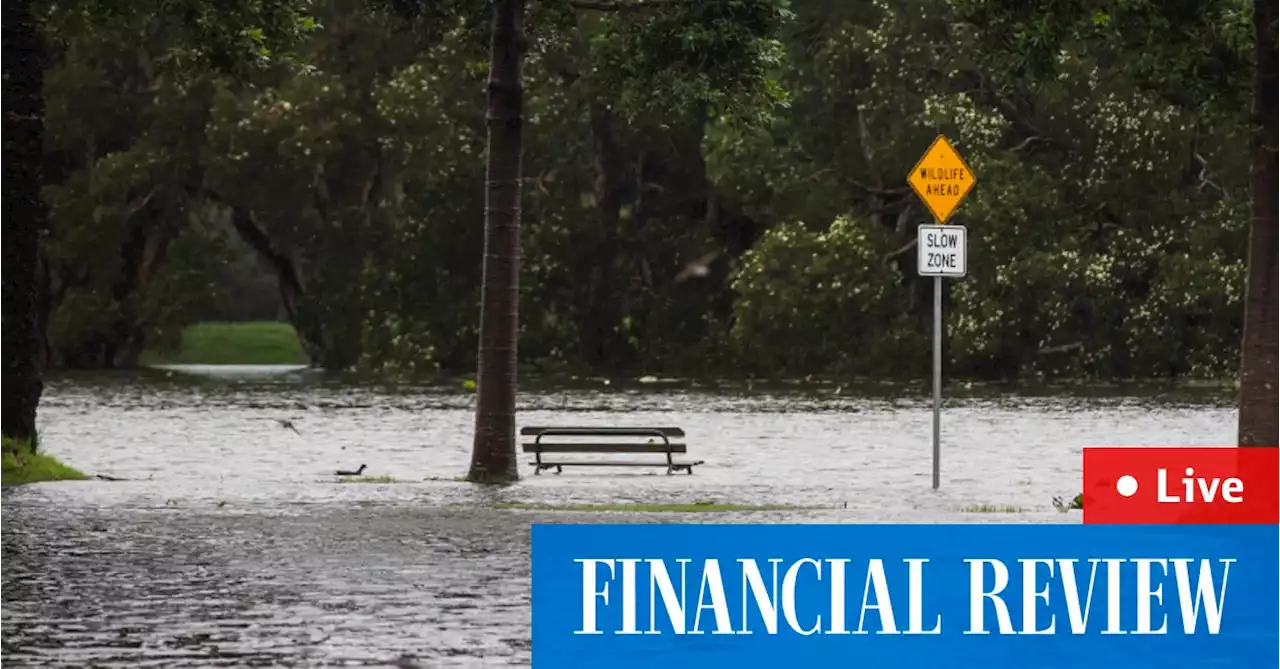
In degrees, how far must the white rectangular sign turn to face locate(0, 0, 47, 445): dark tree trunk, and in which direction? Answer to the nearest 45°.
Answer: approximately 90° to its right

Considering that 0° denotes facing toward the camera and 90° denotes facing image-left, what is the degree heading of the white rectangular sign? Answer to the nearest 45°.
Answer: approximately 0°

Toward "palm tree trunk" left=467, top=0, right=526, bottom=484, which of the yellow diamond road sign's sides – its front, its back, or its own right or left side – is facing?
right

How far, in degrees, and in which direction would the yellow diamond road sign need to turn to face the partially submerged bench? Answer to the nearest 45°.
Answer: approximately 135° to its right

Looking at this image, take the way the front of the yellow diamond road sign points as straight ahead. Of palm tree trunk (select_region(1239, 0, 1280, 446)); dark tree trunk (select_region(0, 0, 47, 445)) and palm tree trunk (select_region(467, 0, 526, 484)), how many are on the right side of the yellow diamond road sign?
2
